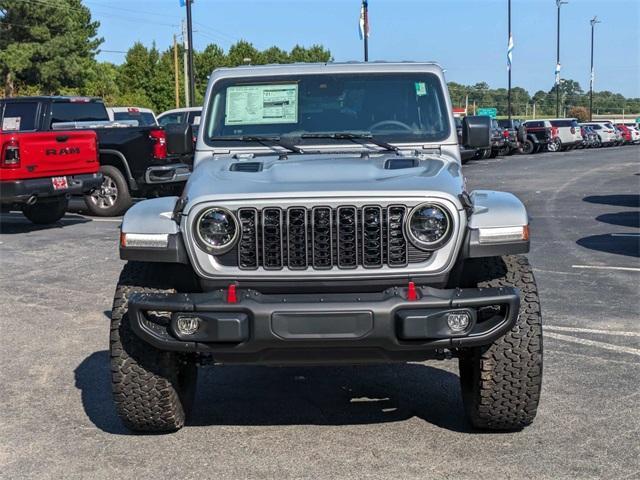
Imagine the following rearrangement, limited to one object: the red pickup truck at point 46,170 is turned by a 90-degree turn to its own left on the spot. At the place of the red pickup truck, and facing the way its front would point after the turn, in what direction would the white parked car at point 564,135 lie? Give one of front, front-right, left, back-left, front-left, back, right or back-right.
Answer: back

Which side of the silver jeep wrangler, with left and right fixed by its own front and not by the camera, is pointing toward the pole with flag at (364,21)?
back

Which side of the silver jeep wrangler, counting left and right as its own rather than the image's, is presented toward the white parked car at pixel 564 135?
back

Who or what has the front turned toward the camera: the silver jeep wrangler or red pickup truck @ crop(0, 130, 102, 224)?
the silver jeep wrangler

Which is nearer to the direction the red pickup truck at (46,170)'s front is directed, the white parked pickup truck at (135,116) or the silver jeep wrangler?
the white parked pickup truck

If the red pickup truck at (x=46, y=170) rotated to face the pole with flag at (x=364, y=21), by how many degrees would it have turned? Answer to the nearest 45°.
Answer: approximately 90° to its right

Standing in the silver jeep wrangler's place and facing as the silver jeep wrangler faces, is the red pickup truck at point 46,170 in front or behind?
behind

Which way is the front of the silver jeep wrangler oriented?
toward the camera

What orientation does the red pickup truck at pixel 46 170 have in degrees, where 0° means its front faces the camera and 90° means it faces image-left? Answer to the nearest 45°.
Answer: approximately 135°

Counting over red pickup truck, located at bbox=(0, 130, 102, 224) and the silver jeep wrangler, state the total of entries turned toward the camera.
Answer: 1
